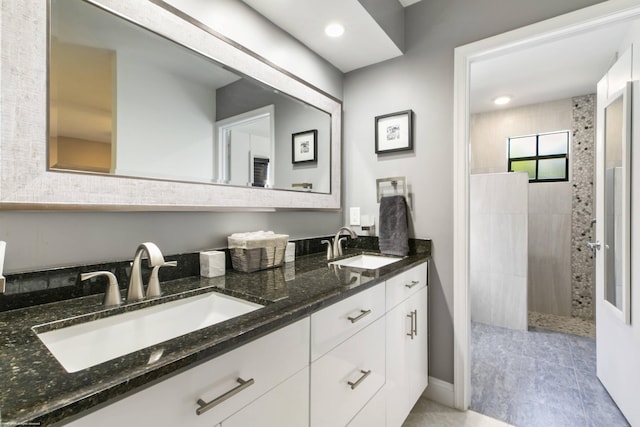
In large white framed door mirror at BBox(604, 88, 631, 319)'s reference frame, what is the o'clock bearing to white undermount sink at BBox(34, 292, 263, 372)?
The white undermount sink is roughly at 10 o'clock from the large white framed door mirror.

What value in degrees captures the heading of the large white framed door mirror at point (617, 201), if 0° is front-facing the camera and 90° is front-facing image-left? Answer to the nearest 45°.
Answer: approximately 90°

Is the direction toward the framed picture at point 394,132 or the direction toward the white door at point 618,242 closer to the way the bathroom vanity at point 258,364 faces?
the white door

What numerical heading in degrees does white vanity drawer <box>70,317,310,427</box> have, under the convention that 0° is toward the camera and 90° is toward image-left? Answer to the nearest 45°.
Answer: approximately 315°

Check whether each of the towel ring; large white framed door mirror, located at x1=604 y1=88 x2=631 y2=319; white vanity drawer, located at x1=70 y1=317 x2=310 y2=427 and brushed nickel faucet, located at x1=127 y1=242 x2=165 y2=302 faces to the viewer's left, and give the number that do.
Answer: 1

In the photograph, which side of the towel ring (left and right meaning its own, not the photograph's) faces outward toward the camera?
front

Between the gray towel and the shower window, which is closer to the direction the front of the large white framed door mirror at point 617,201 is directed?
the gray towel

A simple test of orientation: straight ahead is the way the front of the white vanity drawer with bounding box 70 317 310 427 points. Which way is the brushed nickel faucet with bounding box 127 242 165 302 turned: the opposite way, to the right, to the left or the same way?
the same way

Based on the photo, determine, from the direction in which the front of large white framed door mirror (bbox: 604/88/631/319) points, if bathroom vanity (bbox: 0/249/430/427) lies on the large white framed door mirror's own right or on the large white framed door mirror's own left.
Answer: on the large white framed door mirror's own left

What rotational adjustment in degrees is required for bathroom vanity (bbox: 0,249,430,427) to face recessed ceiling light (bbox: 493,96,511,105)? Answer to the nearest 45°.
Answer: approximately 90° to its left

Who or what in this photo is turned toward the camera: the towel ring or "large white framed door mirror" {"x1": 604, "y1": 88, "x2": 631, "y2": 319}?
the towel ring

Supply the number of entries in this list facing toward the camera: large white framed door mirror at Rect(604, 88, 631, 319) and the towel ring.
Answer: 1
